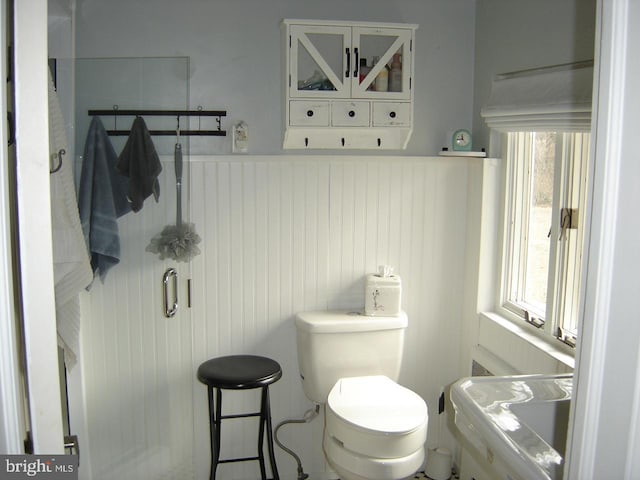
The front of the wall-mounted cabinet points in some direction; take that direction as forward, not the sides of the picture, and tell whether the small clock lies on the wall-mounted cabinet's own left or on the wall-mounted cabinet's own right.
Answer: on the wall-mounted cabinet's own left

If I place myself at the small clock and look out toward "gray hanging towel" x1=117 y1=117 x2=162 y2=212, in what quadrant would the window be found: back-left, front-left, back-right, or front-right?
back-left

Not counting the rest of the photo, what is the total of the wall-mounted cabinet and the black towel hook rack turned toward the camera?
2

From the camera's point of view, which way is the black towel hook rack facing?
toward the camera

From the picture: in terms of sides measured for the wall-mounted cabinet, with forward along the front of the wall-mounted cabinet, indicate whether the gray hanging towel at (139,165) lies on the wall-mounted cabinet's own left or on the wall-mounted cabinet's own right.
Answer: on the wall-mounted cabinet's own right

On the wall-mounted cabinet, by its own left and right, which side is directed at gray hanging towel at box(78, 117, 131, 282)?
right

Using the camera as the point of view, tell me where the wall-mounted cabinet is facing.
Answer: facing the viewer

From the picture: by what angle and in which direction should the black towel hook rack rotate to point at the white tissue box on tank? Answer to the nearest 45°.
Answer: approximately 90° to its left

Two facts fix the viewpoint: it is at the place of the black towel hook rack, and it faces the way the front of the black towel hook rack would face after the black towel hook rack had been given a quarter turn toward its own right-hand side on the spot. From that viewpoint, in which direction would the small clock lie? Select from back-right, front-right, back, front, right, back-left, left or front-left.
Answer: back

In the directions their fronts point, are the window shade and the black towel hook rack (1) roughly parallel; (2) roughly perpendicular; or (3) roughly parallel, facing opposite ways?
roughly perpendicular

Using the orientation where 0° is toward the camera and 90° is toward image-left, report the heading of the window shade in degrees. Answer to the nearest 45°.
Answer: approximately 45°

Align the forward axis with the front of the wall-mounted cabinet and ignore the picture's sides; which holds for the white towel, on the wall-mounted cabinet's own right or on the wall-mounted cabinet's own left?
on the wall-mounted cabinet's own right

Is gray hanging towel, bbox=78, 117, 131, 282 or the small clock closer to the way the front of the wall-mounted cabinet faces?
the gray hanging towel

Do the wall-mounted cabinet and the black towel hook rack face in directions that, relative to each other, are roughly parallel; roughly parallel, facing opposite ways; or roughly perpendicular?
roughly parallel
